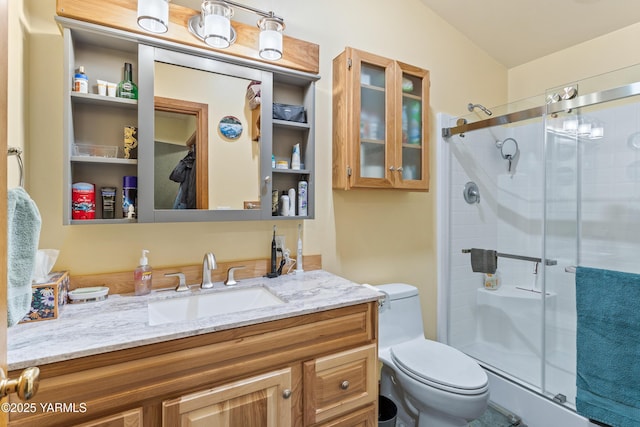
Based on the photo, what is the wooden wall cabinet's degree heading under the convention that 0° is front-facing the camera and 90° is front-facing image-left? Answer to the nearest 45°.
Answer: approximately 315°

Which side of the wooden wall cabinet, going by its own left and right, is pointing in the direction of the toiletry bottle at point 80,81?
right

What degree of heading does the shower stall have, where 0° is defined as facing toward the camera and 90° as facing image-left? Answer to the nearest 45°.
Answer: approximately 45°

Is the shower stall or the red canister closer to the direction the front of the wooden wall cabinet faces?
the shower stall

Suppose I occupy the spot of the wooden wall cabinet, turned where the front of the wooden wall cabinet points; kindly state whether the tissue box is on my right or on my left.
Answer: on my right

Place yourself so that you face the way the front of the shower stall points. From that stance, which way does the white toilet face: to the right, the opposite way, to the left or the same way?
to the left
